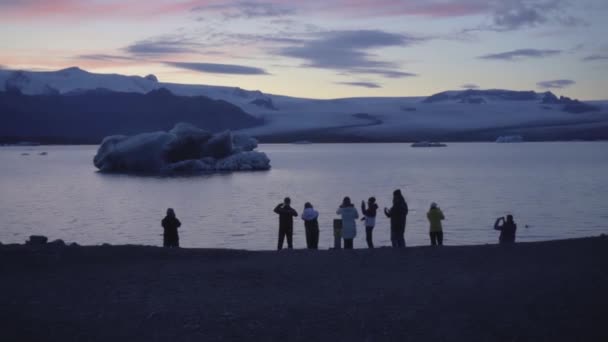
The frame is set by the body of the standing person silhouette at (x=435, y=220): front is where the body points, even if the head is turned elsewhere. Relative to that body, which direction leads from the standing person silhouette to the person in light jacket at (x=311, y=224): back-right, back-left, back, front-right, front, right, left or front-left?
left

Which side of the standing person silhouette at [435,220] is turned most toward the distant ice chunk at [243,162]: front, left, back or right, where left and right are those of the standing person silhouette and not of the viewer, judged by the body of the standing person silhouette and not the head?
front

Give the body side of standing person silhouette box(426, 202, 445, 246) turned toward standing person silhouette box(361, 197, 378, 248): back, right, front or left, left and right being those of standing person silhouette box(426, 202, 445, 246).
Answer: left

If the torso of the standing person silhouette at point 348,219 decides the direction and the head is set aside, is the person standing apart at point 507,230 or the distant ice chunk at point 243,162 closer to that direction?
the distant ice chunk

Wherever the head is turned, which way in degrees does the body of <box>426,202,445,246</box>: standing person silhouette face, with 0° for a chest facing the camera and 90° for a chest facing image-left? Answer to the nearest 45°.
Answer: approximately 180°

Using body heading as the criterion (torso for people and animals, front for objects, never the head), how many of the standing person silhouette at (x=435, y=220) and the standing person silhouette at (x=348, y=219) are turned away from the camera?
2

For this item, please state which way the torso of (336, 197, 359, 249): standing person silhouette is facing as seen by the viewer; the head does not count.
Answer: away from the camera

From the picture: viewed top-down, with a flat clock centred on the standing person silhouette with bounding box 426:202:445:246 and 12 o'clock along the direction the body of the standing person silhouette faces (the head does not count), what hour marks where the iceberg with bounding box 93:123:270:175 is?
The iceberg is roughly at 11 o'clock from the standing person silhouette.

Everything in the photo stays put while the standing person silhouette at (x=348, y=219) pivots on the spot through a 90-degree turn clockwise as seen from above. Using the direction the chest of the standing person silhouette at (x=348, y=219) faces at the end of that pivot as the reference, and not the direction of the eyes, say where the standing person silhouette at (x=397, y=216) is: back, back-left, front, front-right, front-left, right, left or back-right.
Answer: front

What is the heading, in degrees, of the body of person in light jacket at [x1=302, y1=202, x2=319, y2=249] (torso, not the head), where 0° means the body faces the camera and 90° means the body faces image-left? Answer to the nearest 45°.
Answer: approximately 135°
